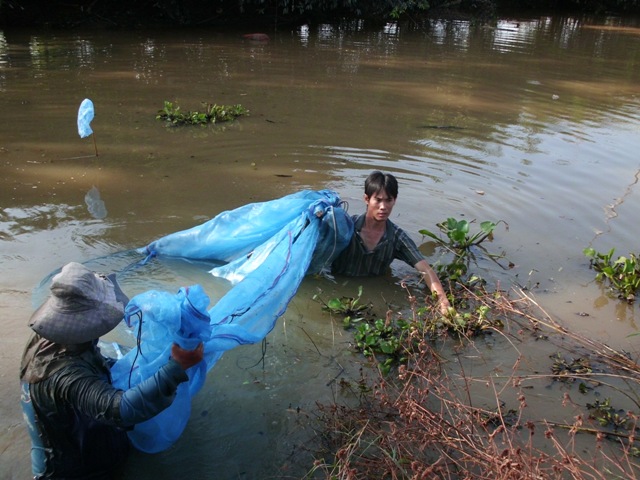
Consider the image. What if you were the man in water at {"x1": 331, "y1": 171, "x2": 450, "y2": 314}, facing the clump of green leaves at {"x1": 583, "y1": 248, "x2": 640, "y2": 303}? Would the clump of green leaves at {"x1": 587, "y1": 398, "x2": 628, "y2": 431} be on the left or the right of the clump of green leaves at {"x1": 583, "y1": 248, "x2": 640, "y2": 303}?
right

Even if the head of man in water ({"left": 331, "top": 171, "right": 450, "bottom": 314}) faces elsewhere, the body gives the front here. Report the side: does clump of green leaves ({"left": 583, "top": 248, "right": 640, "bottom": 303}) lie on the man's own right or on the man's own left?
on the man's own left

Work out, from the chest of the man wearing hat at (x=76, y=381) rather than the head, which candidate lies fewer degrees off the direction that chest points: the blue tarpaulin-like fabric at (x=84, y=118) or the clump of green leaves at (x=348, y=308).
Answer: the clump of green leaves

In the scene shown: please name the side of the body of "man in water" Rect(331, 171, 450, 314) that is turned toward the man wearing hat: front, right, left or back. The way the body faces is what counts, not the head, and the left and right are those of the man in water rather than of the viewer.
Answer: front

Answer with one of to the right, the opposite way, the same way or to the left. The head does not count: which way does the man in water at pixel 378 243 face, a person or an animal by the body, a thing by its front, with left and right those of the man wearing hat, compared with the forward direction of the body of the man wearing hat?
the opposite way

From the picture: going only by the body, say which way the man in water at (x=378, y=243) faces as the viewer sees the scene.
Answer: toward the camera

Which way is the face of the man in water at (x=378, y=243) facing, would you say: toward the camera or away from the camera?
toward the camera

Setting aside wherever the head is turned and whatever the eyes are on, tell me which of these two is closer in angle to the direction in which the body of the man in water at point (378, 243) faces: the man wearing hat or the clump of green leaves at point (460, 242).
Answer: the man wearing hat

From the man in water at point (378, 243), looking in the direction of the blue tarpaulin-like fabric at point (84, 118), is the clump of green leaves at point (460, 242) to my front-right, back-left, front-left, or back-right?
back-right

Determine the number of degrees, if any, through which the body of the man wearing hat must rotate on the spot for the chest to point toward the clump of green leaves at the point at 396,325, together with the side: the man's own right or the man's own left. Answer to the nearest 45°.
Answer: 0° — they already face it

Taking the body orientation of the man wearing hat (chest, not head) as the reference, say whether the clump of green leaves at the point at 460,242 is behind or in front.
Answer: in front

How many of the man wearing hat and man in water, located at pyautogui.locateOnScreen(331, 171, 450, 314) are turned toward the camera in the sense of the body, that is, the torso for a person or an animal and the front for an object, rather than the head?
1

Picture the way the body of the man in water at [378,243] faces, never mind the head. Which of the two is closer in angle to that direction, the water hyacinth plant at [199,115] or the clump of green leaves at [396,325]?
the clump of green leaves

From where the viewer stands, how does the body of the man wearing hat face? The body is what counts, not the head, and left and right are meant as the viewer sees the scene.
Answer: facing away from the viewer and to the right of the viewer

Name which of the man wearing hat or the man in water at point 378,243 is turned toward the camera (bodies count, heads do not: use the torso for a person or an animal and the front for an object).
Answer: the man in water

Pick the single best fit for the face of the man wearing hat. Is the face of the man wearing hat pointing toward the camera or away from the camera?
away from the camera

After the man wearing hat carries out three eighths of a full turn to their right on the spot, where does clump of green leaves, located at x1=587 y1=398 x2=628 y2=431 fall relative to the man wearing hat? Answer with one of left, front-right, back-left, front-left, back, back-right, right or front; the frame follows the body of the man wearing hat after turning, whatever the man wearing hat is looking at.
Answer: left
